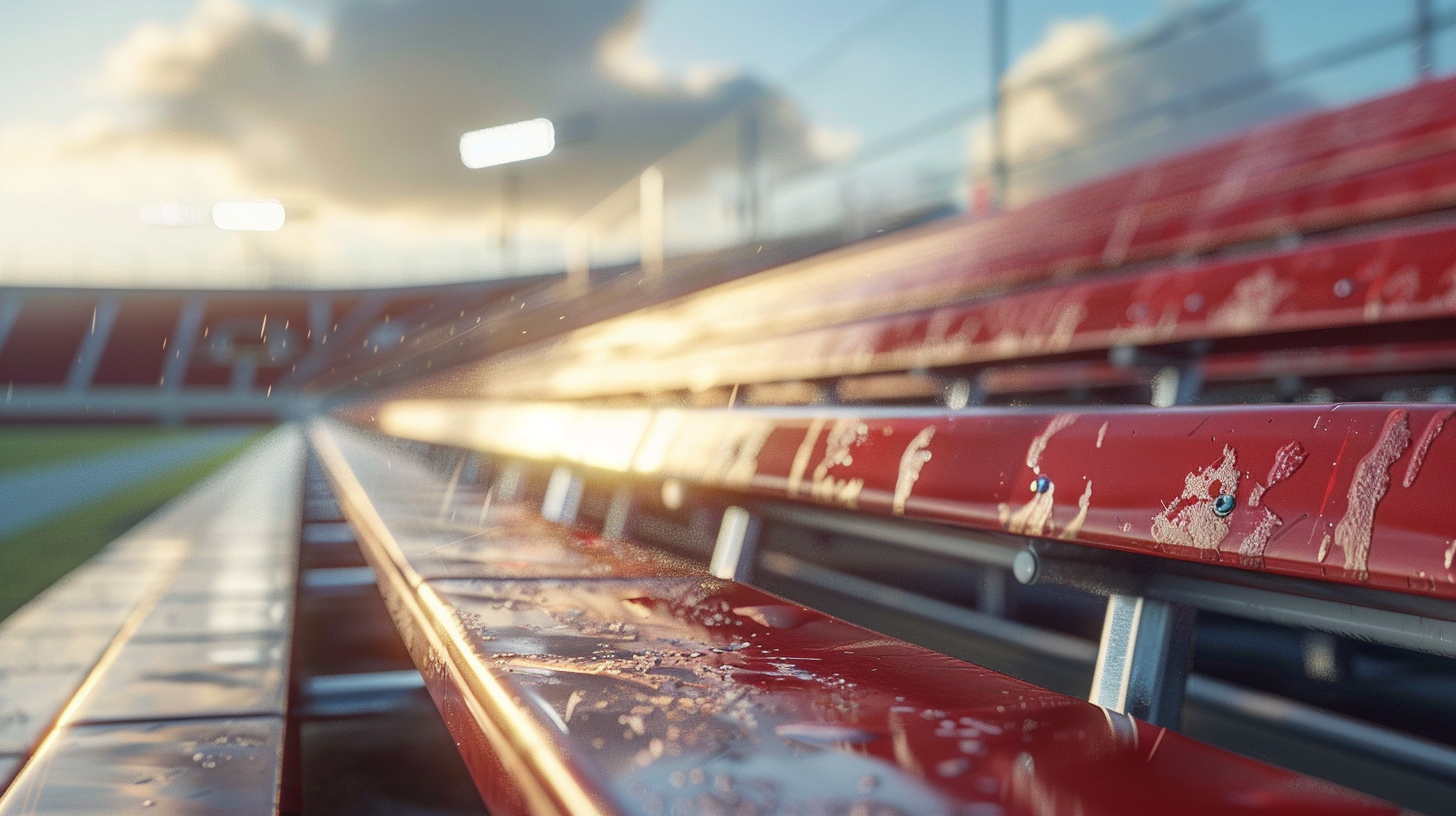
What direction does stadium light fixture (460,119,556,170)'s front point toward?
toward the camera

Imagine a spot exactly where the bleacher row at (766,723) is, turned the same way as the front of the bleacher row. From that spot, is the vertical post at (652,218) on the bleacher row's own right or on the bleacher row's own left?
on the bleacher row's own right

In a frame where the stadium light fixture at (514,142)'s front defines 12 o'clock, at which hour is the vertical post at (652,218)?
The vertical post is roughly at 12 o'clock from the stadium light fixture.

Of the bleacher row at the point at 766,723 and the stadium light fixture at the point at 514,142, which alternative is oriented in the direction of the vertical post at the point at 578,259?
the stadium light fixture

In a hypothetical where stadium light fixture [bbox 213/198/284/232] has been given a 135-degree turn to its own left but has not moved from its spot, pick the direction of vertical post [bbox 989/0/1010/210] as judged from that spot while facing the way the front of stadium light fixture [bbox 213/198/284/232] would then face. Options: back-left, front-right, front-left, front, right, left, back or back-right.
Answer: back-right

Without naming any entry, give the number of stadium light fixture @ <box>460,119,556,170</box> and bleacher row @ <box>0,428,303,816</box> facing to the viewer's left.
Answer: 1

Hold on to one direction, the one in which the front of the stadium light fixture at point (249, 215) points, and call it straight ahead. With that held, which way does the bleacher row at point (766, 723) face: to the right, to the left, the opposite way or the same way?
to the right

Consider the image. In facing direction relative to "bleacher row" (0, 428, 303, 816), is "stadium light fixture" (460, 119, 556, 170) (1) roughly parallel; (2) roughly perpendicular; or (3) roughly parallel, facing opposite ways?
roughly perpendicular

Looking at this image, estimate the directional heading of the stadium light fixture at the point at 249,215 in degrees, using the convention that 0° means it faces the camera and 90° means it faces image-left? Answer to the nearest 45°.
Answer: approximately 0°

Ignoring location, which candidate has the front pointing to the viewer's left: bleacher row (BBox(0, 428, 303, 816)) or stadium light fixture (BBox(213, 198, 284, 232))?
the bleacher row

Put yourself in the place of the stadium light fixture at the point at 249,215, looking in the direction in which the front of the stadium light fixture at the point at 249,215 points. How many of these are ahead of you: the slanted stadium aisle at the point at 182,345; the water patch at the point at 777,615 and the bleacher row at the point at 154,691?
3

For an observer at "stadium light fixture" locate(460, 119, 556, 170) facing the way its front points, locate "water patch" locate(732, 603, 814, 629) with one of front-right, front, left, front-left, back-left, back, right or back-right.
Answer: front

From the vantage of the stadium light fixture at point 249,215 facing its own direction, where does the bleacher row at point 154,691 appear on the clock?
The bleacher row is roughly at 12 o'clock from the stadium light fixture.

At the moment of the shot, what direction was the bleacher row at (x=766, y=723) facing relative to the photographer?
facing the viewer and to the left of the viewer

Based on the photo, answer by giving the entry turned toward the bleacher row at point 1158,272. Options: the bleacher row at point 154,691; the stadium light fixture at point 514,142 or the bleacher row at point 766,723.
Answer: the stadium light fixture

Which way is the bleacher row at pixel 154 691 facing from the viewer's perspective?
to the viewer's left

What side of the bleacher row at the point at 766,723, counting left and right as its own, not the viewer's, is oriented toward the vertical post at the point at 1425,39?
back
